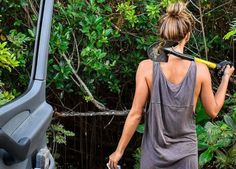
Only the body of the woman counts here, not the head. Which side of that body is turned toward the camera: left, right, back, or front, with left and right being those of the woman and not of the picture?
back

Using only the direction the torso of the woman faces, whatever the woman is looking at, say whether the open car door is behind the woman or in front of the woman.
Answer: behind
